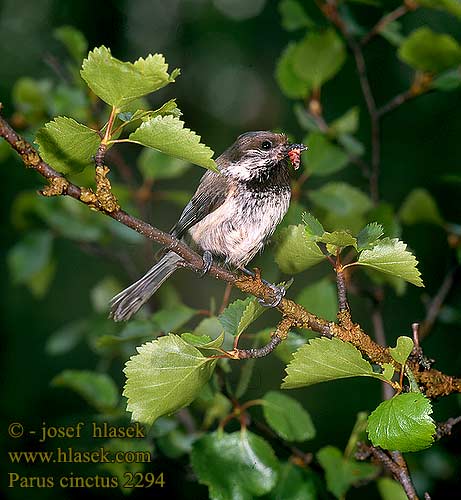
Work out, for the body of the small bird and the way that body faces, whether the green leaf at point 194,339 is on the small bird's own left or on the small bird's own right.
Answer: on the small bird's own right

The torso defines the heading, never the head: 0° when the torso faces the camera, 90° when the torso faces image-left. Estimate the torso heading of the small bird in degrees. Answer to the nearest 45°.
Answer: approximately 315°

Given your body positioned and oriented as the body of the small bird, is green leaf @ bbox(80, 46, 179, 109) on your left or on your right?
on your right

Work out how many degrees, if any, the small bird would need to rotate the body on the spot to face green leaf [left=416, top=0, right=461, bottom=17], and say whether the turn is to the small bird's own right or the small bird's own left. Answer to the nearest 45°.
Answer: approximately 90° to the small bird's own left
